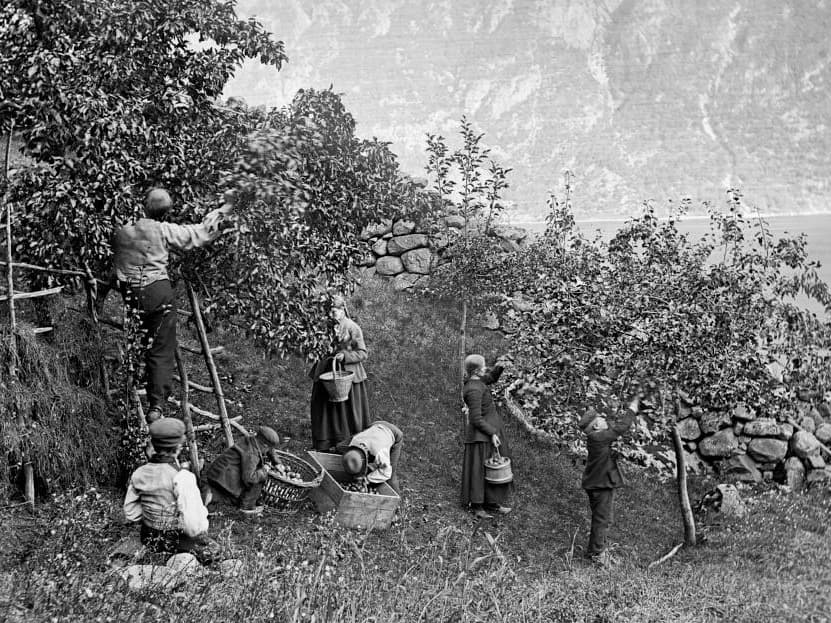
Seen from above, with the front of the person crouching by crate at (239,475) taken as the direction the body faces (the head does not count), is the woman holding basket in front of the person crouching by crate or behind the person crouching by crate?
in front

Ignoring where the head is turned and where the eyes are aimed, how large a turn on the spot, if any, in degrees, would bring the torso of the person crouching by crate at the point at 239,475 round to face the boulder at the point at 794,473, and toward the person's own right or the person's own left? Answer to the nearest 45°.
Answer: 0° — they already face it

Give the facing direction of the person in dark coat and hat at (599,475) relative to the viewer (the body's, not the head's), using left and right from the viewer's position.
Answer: facing away from the viewer and to the right of the viewer

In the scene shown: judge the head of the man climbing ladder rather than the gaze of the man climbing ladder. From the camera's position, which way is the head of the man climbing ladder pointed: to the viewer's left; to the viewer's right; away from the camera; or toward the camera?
away from the camera

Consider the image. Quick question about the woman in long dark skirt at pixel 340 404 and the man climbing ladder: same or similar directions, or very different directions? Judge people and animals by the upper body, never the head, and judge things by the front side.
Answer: very different directions

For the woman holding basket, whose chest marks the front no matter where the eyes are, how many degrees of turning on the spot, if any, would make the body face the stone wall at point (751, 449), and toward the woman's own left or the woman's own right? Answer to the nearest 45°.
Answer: approximately 45° to the woman's own left

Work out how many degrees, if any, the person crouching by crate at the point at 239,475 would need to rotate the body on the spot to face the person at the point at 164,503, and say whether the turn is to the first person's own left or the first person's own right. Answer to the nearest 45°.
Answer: approximately 90° to the first person's own right

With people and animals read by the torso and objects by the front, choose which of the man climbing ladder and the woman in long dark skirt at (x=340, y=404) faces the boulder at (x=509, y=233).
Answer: the man climbing ladder

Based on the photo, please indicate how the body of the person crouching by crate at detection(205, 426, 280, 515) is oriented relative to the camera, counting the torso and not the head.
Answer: to the viewer's right

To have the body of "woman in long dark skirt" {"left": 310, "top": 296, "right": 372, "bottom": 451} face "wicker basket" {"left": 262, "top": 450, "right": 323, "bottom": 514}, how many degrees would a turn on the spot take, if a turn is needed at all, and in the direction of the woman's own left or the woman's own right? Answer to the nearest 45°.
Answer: approximately 45° to the woman's own left

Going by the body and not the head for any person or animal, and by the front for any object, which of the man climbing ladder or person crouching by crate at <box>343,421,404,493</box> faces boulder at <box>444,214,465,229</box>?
the man climbing ladder
